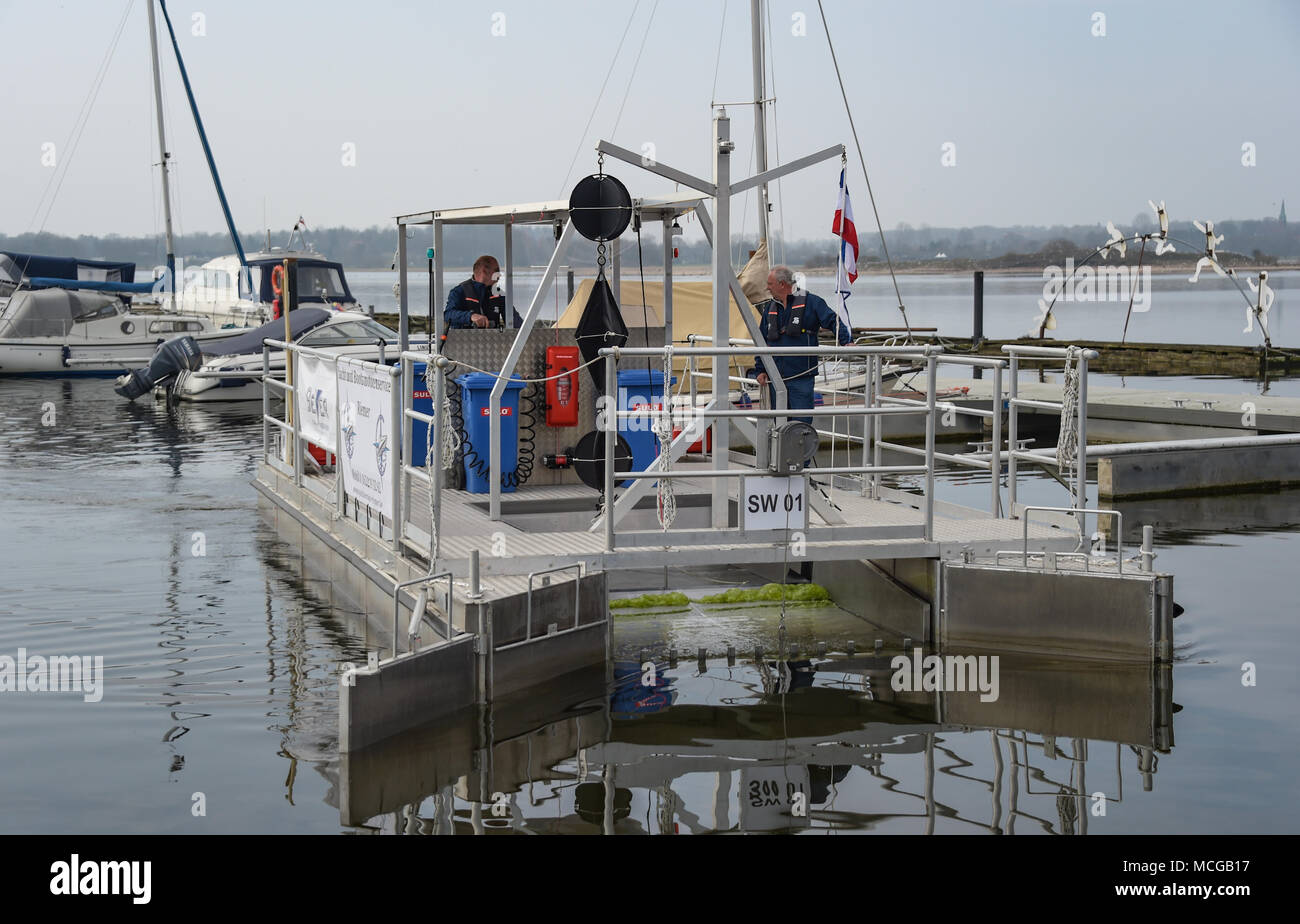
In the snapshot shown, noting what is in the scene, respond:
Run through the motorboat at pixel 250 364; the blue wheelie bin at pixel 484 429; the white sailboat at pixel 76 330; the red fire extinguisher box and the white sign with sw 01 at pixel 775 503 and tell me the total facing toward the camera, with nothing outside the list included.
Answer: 3

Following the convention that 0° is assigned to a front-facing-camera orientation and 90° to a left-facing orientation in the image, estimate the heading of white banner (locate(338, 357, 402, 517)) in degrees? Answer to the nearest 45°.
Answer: approximately 45°

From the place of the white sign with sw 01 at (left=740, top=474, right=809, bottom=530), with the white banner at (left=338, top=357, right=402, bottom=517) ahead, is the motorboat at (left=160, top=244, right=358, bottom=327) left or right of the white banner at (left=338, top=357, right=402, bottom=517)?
right

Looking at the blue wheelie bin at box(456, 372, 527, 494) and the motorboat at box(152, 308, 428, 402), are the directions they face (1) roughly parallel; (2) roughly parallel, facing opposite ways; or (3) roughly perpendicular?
roughly perpendicular

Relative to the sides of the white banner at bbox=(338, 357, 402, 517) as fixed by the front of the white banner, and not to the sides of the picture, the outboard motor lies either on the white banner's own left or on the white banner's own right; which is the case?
on the white banner's own right

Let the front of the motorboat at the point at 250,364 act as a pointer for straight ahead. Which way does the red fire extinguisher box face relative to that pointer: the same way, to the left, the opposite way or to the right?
to the right

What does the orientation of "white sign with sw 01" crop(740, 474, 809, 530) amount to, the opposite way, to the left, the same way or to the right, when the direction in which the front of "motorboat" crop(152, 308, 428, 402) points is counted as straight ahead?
to the right

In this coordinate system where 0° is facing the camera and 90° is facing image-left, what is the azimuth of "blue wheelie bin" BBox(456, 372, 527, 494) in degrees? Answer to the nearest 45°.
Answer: approximately 0°

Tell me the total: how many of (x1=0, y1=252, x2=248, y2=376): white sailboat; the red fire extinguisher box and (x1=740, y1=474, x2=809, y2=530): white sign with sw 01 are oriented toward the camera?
2
